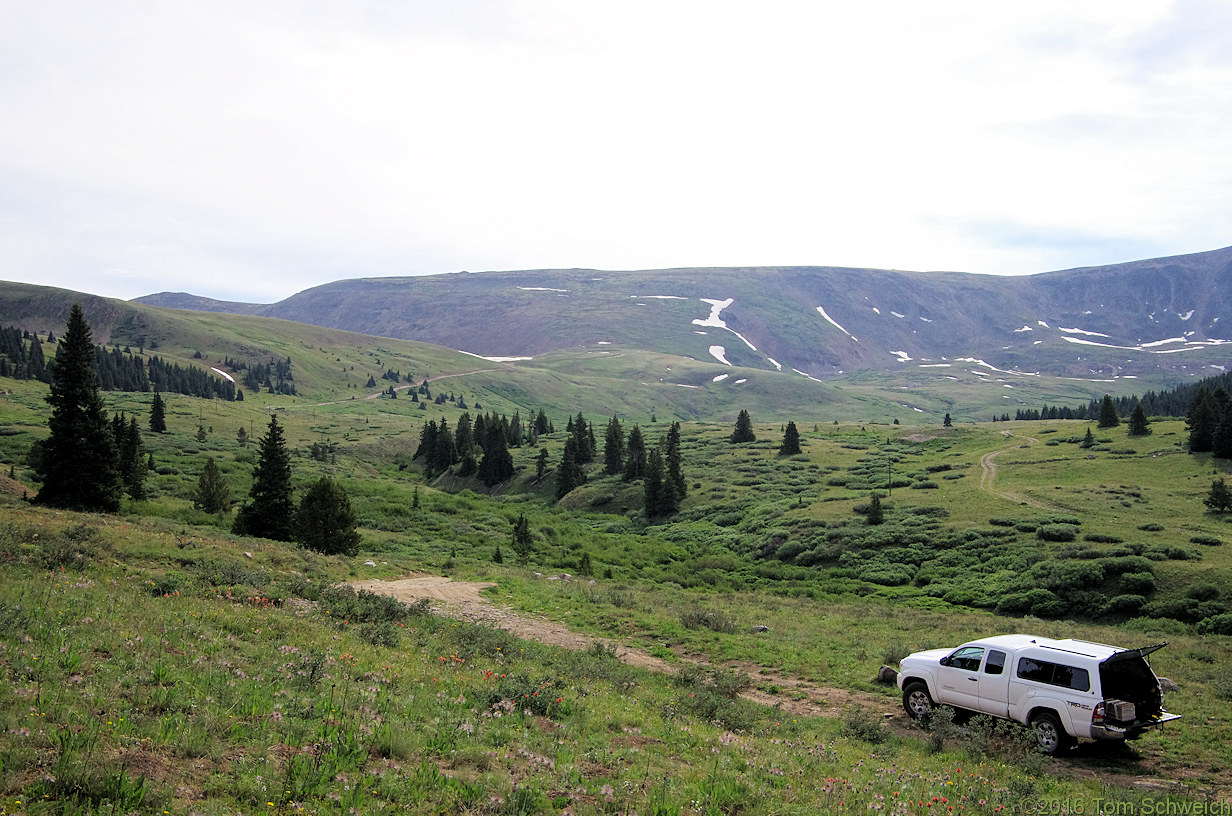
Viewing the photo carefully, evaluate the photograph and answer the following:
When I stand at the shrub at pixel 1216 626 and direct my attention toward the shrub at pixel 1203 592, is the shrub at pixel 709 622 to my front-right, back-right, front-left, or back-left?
back-left

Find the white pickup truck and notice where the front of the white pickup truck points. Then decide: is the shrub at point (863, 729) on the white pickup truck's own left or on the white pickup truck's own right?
on the white pickup truck's own left

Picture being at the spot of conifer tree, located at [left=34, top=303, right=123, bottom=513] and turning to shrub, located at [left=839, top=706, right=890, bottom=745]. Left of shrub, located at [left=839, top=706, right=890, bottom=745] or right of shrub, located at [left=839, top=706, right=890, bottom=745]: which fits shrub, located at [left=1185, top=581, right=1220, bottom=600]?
left

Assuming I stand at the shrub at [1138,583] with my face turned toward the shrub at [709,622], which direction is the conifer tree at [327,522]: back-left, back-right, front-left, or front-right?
front-right

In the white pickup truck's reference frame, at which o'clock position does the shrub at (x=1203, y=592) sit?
The shrub is roughly at 2 o'clock from the white pickup truck.

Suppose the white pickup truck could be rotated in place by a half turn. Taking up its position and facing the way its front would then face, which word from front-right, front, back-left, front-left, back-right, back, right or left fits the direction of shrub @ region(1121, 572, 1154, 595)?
back-left

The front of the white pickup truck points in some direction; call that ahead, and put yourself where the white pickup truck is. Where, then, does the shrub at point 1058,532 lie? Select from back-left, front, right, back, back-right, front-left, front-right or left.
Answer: front-right

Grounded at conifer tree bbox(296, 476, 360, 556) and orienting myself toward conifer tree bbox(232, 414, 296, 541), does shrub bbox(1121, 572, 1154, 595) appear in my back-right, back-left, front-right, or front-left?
back-right

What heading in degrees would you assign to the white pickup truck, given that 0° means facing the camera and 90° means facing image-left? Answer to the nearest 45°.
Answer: approximately 135°

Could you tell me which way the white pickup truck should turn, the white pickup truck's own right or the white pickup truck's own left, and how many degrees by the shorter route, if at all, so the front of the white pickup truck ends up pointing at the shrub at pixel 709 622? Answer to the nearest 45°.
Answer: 0° — it already faces it

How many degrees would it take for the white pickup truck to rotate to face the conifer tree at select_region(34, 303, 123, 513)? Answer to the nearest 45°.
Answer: approximately 45° to its left
